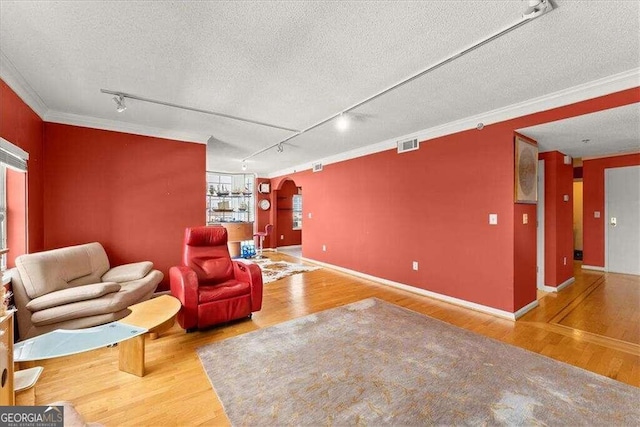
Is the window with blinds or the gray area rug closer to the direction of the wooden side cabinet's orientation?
the gray area rug

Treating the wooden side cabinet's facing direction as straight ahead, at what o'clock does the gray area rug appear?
The gray area rug is roughly at 1 o'clock from the wooden side cabinet.

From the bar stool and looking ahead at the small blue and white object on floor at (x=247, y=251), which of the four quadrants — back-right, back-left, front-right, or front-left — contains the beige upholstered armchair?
front-left

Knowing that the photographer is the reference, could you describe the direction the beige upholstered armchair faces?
facing the viewer and to the right of the viewer

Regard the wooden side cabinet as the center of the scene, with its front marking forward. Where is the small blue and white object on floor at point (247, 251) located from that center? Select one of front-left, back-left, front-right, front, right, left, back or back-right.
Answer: front-left

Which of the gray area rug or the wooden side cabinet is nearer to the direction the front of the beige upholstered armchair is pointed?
the gray area rug

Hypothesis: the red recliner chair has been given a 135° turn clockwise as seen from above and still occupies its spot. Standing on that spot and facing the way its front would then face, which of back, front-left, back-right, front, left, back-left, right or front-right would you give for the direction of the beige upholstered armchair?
front

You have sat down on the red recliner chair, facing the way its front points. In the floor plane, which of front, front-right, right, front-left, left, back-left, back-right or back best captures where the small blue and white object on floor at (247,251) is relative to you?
back-left

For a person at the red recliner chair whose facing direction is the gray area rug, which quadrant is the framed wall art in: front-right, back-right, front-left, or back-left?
front-left

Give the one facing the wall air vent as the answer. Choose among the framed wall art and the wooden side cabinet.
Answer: the wooden side cabinet

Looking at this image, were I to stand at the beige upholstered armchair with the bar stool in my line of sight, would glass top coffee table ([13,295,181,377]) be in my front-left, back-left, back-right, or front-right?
back-right

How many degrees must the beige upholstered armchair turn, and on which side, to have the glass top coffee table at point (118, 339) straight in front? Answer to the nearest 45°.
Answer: approximately 45° to its right

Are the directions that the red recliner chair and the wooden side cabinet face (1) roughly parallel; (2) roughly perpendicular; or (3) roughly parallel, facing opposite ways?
roughly perpendicular

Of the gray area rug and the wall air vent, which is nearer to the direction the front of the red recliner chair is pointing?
the gray area rug

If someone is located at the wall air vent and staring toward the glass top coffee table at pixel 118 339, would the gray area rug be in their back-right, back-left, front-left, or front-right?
front-left

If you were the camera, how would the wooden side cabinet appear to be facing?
facing to the right of the viewer
